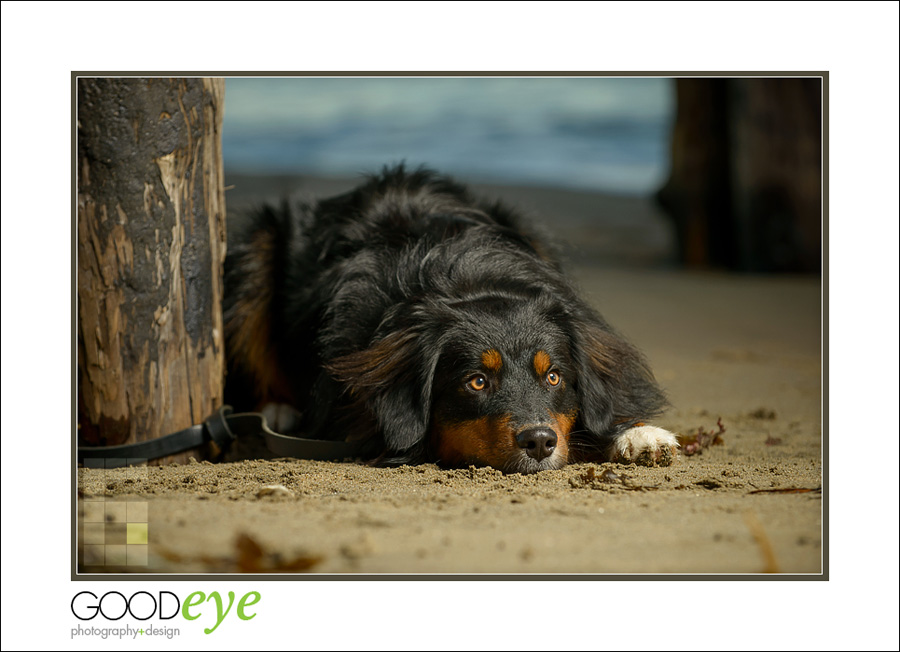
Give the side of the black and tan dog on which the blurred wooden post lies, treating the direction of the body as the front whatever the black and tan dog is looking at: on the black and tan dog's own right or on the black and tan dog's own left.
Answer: on the black and tan dog's own left

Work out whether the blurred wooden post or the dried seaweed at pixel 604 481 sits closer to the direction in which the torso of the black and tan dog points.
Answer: the dried seaweed

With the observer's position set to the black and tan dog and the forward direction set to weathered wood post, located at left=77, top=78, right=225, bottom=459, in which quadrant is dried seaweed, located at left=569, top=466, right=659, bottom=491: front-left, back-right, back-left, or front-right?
back-left

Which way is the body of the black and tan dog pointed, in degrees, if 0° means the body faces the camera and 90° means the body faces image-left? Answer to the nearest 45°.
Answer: approximately 315°

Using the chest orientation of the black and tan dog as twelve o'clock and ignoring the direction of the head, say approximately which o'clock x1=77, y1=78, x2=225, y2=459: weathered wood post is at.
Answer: The weathered wood post is roughly at 4 o'clock from the black and tan dog.

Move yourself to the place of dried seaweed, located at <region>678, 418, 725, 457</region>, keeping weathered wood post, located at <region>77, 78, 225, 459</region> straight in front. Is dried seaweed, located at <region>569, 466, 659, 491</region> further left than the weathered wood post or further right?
left

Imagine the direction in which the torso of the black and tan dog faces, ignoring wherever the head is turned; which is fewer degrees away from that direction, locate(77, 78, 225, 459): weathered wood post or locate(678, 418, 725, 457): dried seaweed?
the dried seaweed
